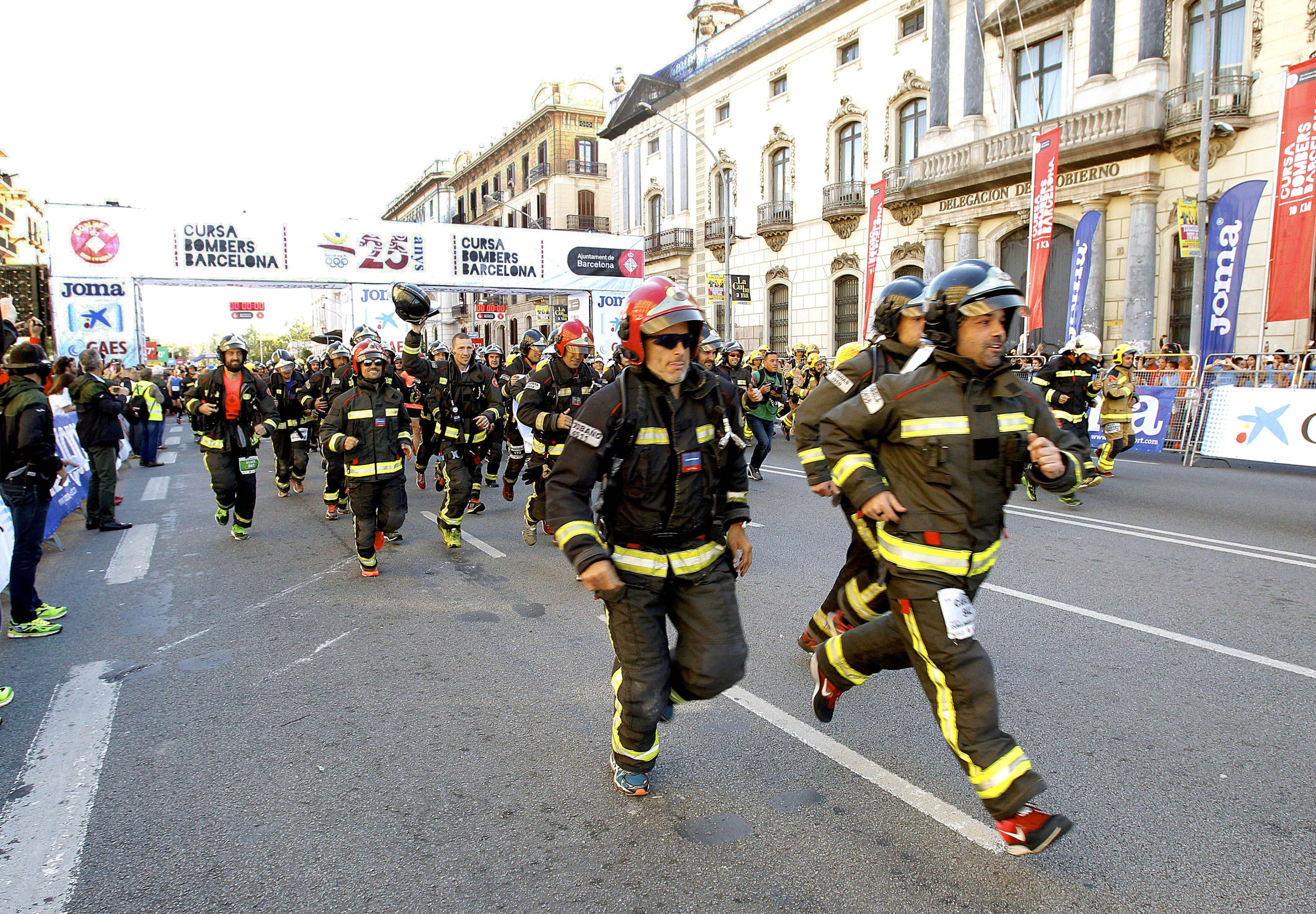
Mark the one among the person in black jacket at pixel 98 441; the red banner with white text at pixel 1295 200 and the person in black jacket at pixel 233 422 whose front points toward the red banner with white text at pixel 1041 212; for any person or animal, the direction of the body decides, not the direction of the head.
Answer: the person in black jacket at pixel 98 441

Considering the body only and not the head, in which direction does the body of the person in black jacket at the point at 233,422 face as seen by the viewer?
toward the camera

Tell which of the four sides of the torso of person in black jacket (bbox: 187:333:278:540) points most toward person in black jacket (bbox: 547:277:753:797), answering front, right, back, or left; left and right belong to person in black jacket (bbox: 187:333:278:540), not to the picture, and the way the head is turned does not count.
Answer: front

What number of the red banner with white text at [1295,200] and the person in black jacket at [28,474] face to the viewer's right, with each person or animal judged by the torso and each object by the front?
1

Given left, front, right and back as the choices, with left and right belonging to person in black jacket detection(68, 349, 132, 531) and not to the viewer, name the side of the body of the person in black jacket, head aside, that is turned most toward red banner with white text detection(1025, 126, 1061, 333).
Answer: front

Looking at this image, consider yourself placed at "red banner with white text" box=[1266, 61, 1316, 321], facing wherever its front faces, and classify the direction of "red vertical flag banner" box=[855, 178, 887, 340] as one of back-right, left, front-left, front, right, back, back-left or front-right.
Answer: back-right

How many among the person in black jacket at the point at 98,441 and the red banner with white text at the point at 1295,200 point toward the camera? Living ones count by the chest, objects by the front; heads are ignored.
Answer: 1

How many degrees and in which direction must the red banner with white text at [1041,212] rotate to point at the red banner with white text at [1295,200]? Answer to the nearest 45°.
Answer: approximately 45° to its left

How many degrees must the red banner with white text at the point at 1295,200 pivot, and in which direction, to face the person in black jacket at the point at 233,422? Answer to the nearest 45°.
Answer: approximately 45° to its right

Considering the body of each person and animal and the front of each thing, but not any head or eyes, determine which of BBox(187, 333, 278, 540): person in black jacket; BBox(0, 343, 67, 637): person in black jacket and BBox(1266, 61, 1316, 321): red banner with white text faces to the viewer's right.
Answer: BBox(0, 343, 67, 637): person in black jacket

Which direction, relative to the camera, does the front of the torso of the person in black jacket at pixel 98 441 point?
to the viewer's right

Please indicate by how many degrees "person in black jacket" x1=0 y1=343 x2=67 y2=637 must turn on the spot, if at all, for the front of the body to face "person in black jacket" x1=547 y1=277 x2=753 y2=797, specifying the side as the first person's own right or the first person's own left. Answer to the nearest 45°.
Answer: approximately 45° to the first person's own right

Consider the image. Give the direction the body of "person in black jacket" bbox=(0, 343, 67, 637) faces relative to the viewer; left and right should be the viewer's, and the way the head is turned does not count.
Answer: facing to the right of the viewer

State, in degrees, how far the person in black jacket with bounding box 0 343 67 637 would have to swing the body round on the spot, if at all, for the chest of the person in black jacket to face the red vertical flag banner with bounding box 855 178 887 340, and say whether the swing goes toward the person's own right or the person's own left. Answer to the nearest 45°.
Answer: approximately 45° to the person's own left

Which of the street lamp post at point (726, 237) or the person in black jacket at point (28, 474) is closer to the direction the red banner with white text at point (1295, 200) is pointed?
the person in black jacket
